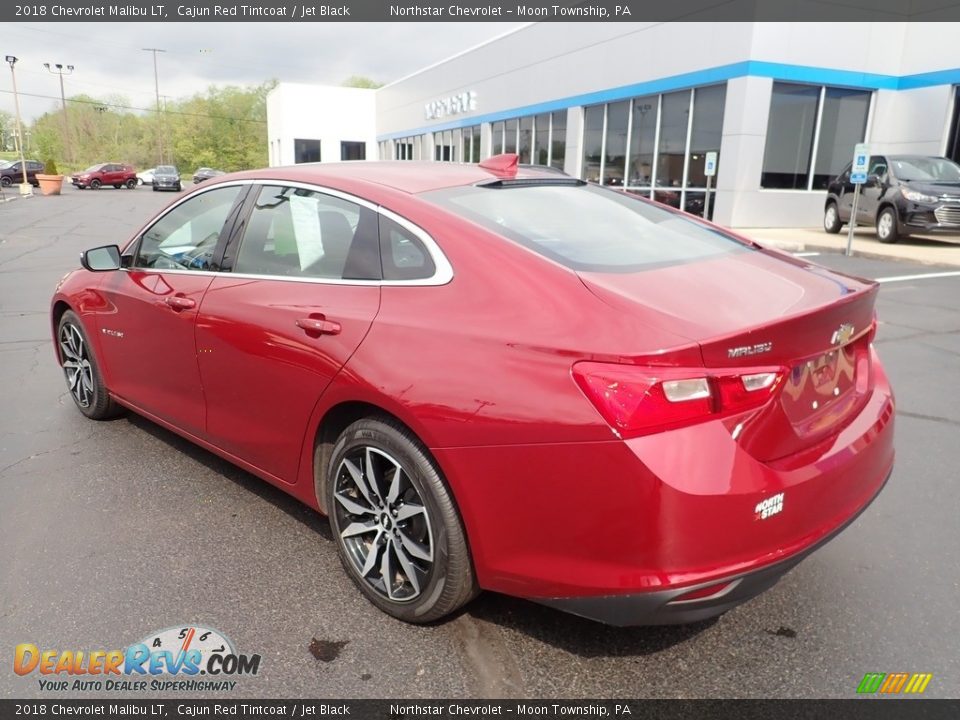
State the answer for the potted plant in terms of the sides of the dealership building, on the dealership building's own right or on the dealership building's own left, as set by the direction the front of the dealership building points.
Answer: on the dealership building's own right

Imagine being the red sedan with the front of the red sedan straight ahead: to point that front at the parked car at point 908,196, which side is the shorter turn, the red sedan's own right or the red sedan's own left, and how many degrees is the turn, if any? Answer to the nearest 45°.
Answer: approximately 90° to the red sedan's own right

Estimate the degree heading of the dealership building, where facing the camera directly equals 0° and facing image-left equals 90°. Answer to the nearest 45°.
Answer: approximately 45°

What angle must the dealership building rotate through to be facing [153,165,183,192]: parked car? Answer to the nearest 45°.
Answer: approximately 90° to its right

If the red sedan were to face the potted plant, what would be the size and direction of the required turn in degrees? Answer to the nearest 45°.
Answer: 0° — it already faces it

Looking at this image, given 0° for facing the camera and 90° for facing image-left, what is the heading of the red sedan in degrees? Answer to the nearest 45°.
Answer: approximately 135°

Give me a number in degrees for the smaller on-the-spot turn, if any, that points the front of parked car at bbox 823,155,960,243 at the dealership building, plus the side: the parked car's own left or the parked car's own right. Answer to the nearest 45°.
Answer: approximately 180°
